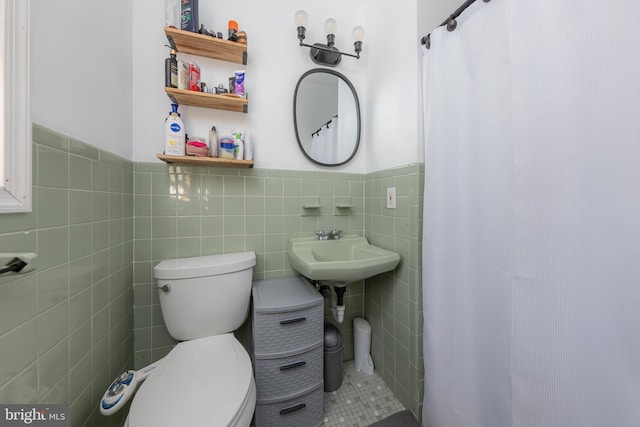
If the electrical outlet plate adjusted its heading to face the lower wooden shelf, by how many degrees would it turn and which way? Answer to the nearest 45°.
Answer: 0° — it already faces it

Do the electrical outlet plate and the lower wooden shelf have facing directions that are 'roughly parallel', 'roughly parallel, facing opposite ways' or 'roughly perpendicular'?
roughly perpendicular

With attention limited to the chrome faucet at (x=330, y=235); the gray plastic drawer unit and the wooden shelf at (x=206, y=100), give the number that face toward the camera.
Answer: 3

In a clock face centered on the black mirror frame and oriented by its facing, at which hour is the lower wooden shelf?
The lower wooden shelf is roughly at 2 o'clock from the black mirror frame.

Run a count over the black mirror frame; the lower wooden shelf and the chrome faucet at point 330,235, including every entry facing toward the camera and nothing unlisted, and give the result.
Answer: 3

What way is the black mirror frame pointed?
toward the camera

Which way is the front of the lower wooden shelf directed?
toward the camera
